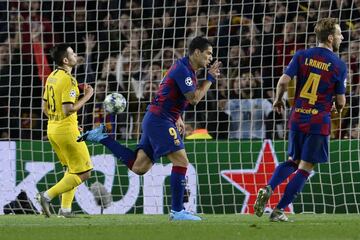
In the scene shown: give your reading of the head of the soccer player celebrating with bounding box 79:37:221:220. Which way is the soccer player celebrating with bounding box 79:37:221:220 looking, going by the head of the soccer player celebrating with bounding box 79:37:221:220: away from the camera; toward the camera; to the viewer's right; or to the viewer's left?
to the viewer's right

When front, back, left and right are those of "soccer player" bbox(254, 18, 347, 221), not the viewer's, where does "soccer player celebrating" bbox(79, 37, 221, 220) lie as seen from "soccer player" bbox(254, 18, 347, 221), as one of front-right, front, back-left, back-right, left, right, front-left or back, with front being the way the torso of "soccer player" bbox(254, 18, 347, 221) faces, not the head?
back-left

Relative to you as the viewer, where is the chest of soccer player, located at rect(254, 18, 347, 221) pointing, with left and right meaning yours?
facing away from the viewer and to the right of the viewer

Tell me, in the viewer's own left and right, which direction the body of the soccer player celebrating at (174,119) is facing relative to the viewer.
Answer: facing to the right of the viewer

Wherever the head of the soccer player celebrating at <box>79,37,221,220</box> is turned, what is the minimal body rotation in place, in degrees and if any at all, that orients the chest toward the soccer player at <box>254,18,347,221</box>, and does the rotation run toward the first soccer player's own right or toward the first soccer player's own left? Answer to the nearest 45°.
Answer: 0° — they already face them
